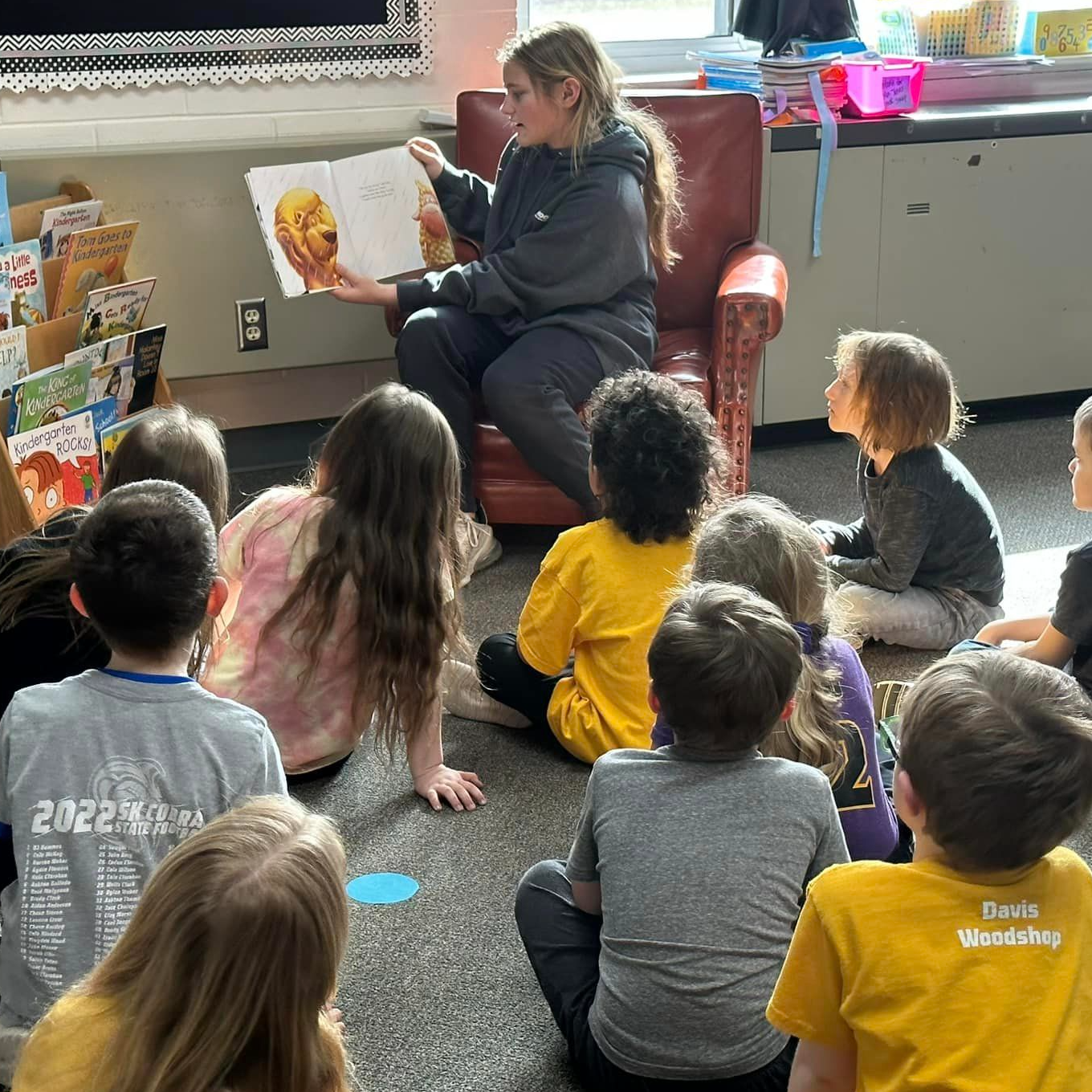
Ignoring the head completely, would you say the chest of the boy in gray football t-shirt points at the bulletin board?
yes

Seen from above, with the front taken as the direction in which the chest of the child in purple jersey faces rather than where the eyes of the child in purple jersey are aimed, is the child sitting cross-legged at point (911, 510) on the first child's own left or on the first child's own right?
on the first child's own right

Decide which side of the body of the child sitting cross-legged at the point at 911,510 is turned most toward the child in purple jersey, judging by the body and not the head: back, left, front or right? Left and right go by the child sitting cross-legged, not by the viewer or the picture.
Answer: left

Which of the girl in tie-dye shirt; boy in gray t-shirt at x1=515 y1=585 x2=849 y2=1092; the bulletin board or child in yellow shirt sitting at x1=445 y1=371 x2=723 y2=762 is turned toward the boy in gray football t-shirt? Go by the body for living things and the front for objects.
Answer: the bulletin board

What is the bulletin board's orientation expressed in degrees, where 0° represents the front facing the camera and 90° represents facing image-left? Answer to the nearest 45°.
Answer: approximately 0°

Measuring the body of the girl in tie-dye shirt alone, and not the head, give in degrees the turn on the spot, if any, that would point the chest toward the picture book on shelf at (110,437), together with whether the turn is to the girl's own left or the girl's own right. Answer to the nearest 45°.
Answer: approximately 45° to the girl's own left

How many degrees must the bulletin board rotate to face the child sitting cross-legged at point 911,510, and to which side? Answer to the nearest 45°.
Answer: approximately 45° to its left

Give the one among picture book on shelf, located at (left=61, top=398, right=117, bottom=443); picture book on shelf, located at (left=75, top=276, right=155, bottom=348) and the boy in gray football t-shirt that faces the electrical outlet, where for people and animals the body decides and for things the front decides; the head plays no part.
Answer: the boy in gray football t-shirt

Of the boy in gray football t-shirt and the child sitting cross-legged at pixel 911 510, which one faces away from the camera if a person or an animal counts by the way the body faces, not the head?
the boy in gray football t-shirt

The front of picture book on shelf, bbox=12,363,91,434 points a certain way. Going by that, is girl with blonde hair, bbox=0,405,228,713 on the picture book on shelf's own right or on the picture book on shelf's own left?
on the picture book on shelf's own right

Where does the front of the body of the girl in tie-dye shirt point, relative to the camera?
away from the camera

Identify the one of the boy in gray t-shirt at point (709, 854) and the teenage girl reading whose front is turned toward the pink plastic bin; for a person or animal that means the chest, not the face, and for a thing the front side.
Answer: the boy in gray t-shirt

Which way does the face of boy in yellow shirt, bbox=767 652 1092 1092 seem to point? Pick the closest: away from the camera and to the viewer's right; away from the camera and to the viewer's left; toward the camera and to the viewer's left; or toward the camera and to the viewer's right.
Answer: away from the camera and to the viewer's left

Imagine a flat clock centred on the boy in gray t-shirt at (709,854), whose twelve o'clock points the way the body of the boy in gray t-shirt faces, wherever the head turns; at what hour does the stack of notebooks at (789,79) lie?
The stack of notebooks is roughly at 12 o'clock from the boy in gray t-shirt.
